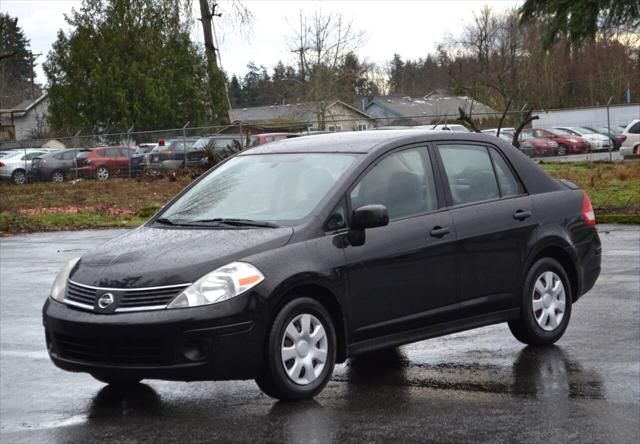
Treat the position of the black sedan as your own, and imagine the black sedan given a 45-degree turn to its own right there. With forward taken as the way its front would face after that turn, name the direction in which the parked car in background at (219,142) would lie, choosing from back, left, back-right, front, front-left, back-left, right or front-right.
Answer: right

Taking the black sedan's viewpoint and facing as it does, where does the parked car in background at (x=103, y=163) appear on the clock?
The parked car in background is roughly at 4 o'clock from the black sedan.

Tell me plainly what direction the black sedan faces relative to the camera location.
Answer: facing the viewer and to the left of the viewer

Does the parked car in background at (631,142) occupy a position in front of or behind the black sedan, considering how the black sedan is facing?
behind

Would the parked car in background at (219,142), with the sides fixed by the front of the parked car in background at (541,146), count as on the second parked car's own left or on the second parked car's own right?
on the second parked car's own right

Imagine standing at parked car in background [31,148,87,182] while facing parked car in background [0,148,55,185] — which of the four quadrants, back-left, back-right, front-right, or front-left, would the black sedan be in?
back-left

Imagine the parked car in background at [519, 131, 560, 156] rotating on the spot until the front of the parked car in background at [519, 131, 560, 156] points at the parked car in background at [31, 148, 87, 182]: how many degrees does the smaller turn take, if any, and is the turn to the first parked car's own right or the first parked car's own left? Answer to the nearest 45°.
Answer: approximately 90° to the first parked car's own right
